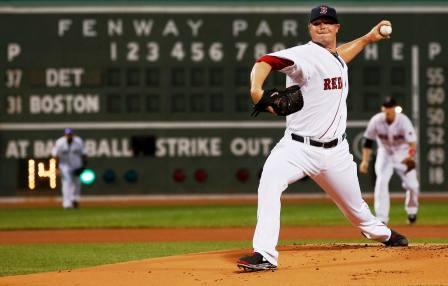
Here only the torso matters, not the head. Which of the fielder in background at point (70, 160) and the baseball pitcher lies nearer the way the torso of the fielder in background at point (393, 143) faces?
the baseball pitcher

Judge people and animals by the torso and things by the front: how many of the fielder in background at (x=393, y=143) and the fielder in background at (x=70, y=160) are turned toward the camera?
2

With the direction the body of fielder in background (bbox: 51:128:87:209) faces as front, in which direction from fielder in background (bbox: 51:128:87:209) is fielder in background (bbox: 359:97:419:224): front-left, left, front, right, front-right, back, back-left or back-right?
front-left

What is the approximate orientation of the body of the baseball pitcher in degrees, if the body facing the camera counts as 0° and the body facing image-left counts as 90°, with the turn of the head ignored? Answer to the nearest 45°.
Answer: approximately 315°

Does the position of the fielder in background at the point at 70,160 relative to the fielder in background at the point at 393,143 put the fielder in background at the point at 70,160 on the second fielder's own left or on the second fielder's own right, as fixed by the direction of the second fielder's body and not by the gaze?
on the second fielder's own right

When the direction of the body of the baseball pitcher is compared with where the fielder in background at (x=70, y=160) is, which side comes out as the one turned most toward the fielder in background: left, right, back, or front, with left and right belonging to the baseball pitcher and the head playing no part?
back

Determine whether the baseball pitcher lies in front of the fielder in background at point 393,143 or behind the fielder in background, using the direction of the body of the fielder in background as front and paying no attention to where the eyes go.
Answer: in front

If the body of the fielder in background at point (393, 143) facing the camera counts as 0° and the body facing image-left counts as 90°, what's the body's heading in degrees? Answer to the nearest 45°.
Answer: approximately 0°
